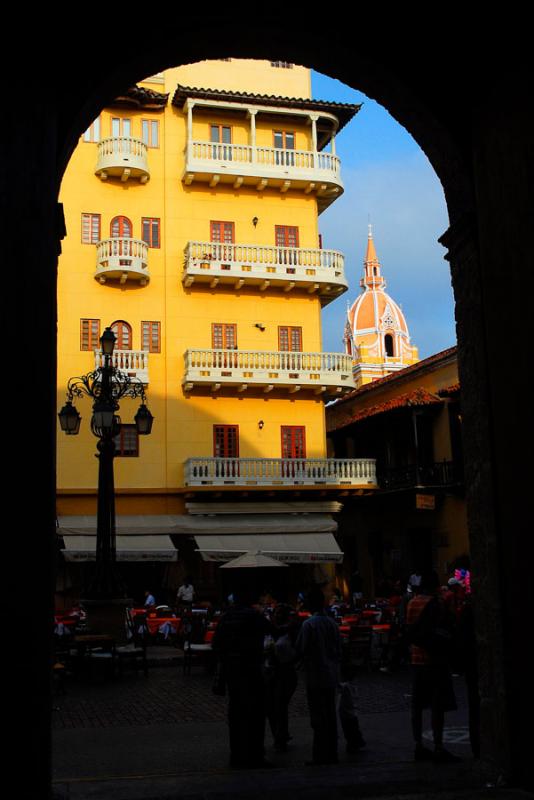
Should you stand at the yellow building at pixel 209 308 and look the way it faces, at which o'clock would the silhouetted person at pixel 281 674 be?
The silhouetted person is roughly at 12 o'clock from the yellow building.

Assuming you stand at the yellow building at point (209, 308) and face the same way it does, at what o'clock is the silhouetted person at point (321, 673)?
The silhouetted person is roughly at 12 o'clock from the yellow building.

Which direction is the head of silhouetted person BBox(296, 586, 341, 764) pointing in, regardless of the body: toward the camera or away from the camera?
away from the camera

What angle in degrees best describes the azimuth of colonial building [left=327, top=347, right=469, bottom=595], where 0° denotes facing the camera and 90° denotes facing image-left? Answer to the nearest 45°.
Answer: approximately 45°

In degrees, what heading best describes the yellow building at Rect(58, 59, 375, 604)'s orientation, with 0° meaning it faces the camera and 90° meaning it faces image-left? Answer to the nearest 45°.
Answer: approximately 0°
